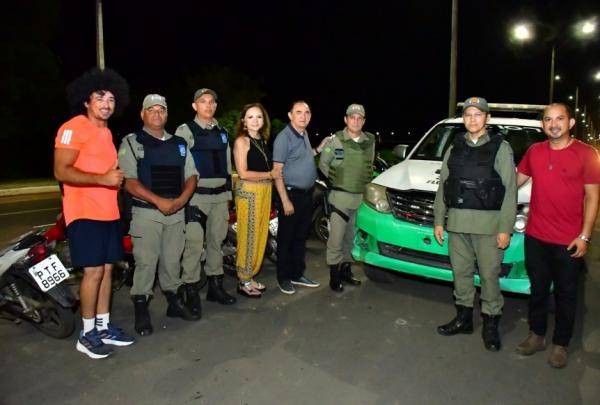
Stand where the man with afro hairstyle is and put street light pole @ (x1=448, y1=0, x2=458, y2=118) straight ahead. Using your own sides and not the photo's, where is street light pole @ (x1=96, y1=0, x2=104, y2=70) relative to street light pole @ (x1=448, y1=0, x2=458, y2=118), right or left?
left

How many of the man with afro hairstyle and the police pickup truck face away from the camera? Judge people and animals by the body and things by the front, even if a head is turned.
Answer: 0

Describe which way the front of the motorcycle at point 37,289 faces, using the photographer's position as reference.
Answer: facing away from the viewer and to the left of the viewer

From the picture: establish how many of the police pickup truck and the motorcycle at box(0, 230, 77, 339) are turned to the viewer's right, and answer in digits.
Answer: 0

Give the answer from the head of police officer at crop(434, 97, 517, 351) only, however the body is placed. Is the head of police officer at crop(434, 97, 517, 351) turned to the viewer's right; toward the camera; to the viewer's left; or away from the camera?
toward the camera

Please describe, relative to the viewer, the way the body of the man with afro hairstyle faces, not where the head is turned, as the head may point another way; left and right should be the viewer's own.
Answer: facing the viewer and to the right of the viewer

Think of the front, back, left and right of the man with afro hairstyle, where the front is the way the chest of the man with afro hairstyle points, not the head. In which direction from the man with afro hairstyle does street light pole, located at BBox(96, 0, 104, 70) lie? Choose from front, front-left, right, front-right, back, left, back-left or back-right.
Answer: back-left

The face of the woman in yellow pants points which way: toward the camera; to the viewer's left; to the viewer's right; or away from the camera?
toward the camera

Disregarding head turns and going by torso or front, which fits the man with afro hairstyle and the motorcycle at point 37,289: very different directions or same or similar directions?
very different directions

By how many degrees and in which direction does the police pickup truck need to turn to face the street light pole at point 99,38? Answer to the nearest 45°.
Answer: approximately 90° to its right

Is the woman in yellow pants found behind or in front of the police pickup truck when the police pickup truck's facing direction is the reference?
in front

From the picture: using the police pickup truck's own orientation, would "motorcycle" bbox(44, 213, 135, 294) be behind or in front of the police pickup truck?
in front

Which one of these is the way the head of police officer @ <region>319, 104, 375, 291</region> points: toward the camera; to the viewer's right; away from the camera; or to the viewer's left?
toward the camera

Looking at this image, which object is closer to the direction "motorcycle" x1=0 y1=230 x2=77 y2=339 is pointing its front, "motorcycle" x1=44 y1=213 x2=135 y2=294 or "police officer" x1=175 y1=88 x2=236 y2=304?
the motorcycle

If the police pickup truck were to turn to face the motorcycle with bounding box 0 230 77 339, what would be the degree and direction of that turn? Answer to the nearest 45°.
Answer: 0° — it already faces it

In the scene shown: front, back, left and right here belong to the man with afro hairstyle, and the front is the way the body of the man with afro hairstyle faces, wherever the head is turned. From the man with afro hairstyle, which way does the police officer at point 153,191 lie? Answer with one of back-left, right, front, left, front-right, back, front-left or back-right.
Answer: left
